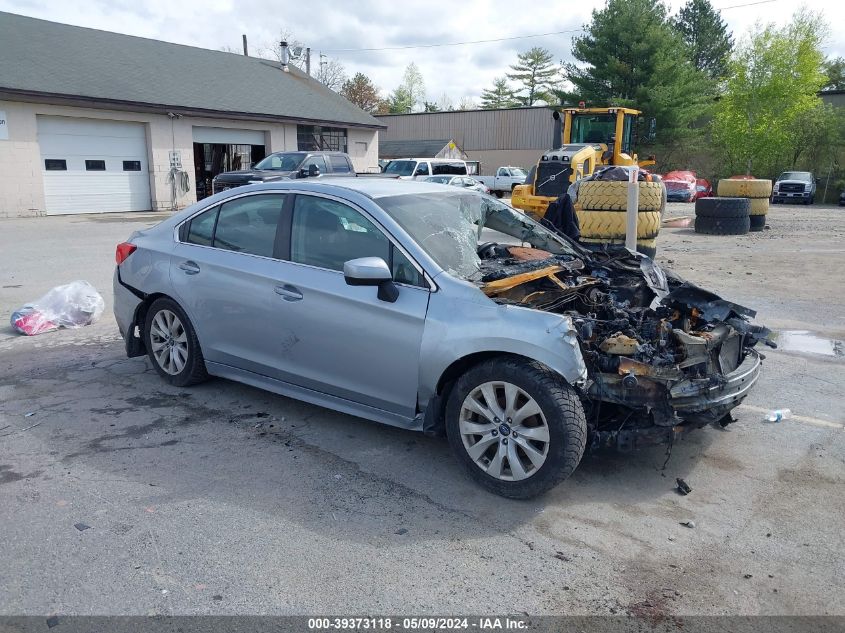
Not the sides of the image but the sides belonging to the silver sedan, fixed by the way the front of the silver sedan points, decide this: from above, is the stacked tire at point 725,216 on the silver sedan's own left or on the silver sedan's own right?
on the silver sedan's own left

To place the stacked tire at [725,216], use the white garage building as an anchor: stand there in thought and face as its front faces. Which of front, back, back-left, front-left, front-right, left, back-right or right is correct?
front

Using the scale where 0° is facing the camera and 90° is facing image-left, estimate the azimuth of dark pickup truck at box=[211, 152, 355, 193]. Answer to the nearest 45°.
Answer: approximately 45°

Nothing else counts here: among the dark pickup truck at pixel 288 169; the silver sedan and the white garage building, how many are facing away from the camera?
0

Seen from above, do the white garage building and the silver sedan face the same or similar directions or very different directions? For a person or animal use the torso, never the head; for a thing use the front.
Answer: same or similar directions

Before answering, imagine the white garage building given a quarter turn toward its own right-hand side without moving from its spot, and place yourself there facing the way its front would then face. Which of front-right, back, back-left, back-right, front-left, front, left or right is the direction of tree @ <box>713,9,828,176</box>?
back-left

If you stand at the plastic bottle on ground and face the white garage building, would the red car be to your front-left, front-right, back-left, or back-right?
front-right

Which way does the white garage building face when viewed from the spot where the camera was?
facing the viewer and to the right of the viewer

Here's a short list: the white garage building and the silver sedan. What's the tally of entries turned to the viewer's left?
0

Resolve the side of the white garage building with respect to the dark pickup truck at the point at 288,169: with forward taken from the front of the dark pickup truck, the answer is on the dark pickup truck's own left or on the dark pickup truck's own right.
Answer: on the dark pickup truck's own right

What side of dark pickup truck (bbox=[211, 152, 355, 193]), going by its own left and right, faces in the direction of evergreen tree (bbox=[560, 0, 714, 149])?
back

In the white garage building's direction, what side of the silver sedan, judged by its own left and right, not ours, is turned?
back

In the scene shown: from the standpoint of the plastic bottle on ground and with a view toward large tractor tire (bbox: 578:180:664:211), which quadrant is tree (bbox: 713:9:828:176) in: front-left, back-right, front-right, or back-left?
front-right

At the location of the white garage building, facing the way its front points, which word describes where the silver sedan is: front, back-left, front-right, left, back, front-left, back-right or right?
front-right
